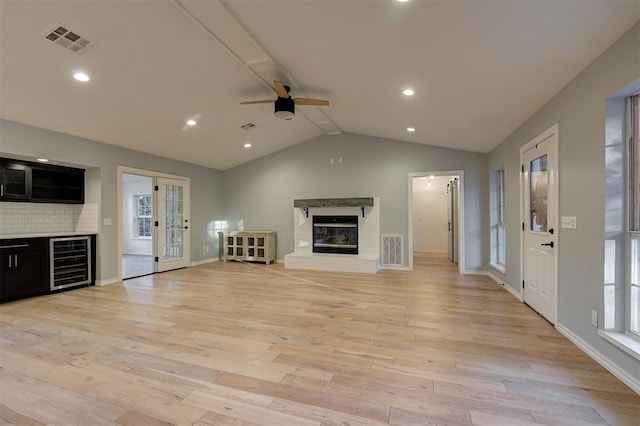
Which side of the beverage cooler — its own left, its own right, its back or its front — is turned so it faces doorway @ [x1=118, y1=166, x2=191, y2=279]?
left

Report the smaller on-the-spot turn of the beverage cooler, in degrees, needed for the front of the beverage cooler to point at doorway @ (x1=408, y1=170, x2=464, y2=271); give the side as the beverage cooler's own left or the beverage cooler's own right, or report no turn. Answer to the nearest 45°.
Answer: approximately 45° to the beverage cooler's own left

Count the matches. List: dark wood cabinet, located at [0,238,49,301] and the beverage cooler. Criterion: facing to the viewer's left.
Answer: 0

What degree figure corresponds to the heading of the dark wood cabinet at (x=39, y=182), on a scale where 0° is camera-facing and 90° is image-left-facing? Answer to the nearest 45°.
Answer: approximately 315°

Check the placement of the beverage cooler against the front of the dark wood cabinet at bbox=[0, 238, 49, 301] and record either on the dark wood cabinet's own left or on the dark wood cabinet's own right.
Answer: on the dark wood cabinet's own left

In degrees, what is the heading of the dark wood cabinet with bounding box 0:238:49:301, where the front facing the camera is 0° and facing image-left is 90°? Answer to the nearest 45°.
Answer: approximately 315°

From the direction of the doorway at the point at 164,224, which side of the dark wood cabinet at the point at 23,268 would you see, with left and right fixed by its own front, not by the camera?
left

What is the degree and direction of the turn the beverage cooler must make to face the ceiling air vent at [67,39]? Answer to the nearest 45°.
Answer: approximately 45° to its right

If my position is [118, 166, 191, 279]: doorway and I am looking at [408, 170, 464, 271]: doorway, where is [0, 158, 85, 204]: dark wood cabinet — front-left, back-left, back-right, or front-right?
back-right

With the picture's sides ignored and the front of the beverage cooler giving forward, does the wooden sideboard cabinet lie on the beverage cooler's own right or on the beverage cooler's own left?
on the beverage cooler's own left
